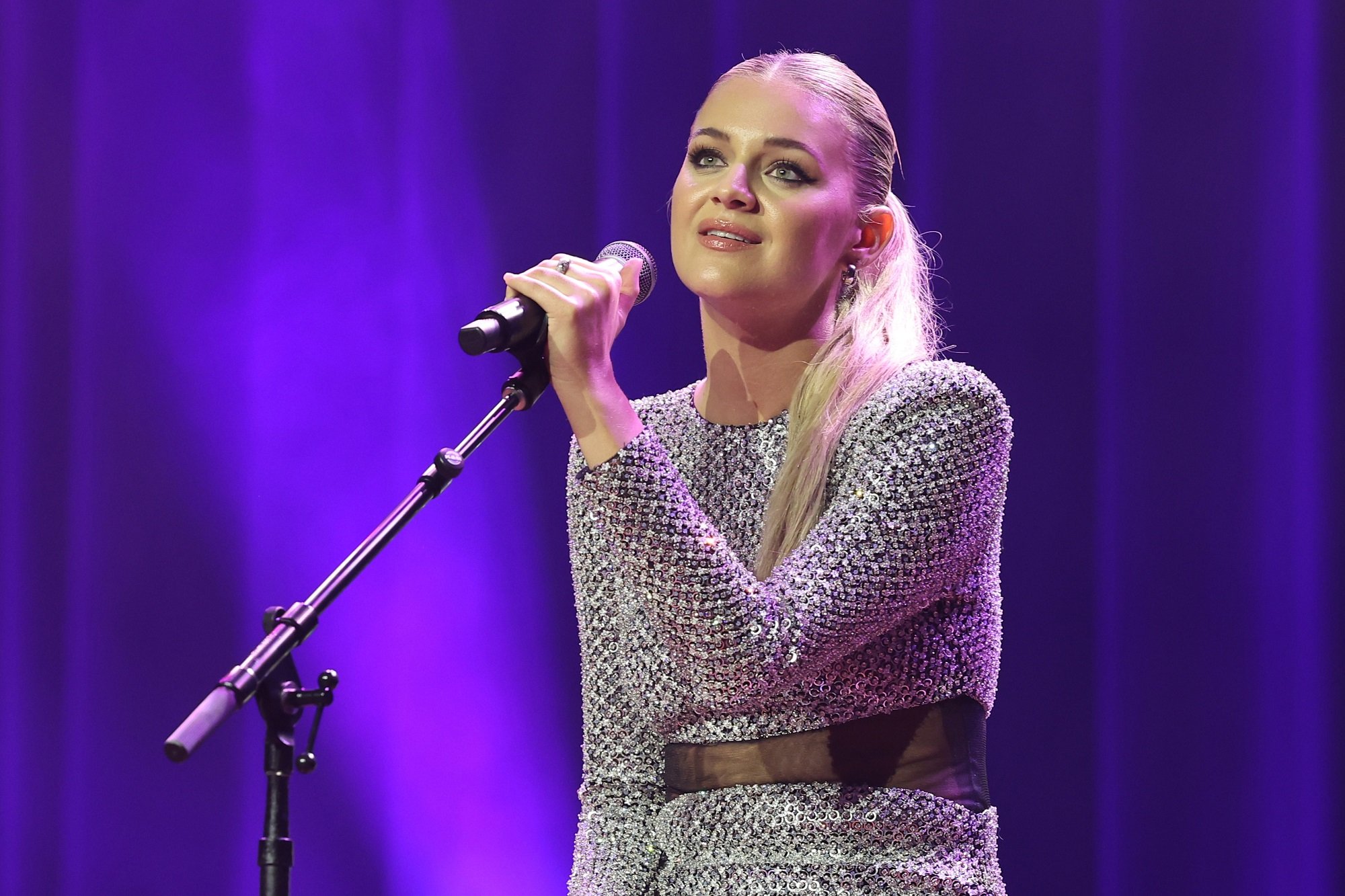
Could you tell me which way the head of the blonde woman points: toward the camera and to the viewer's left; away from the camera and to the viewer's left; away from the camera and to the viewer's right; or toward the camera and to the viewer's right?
toward the camera and to the viewer's left

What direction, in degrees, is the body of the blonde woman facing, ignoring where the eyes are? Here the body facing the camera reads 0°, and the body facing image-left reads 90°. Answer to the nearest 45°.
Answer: approximately 45°

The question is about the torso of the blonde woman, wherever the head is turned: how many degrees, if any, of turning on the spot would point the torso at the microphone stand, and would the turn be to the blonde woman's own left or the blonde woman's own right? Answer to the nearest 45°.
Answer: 0° — they already face it
